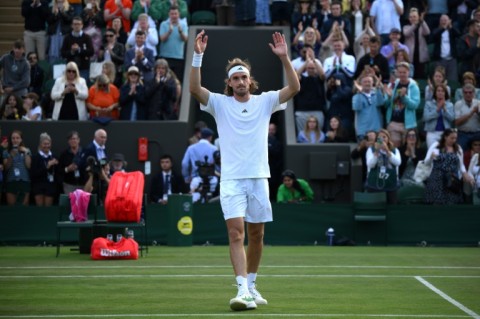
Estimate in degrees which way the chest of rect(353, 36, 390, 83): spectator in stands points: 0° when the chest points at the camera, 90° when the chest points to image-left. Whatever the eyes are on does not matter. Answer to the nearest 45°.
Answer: approximately 0°

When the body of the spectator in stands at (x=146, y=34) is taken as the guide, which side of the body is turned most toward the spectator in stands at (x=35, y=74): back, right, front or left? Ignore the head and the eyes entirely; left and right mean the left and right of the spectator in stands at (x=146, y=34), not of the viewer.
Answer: right

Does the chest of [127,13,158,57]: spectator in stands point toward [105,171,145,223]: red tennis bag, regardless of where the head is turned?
yes

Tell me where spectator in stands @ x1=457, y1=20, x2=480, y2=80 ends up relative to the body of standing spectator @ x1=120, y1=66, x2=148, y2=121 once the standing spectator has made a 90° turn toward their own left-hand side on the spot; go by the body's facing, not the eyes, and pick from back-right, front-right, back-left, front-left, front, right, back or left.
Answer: front

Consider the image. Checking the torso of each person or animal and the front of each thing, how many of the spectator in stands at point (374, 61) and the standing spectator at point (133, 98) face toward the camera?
2

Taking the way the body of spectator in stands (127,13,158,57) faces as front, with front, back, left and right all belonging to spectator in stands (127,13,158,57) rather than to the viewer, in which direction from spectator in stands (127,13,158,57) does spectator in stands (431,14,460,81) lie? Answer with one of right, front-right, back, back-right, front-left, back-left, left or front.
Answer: left
